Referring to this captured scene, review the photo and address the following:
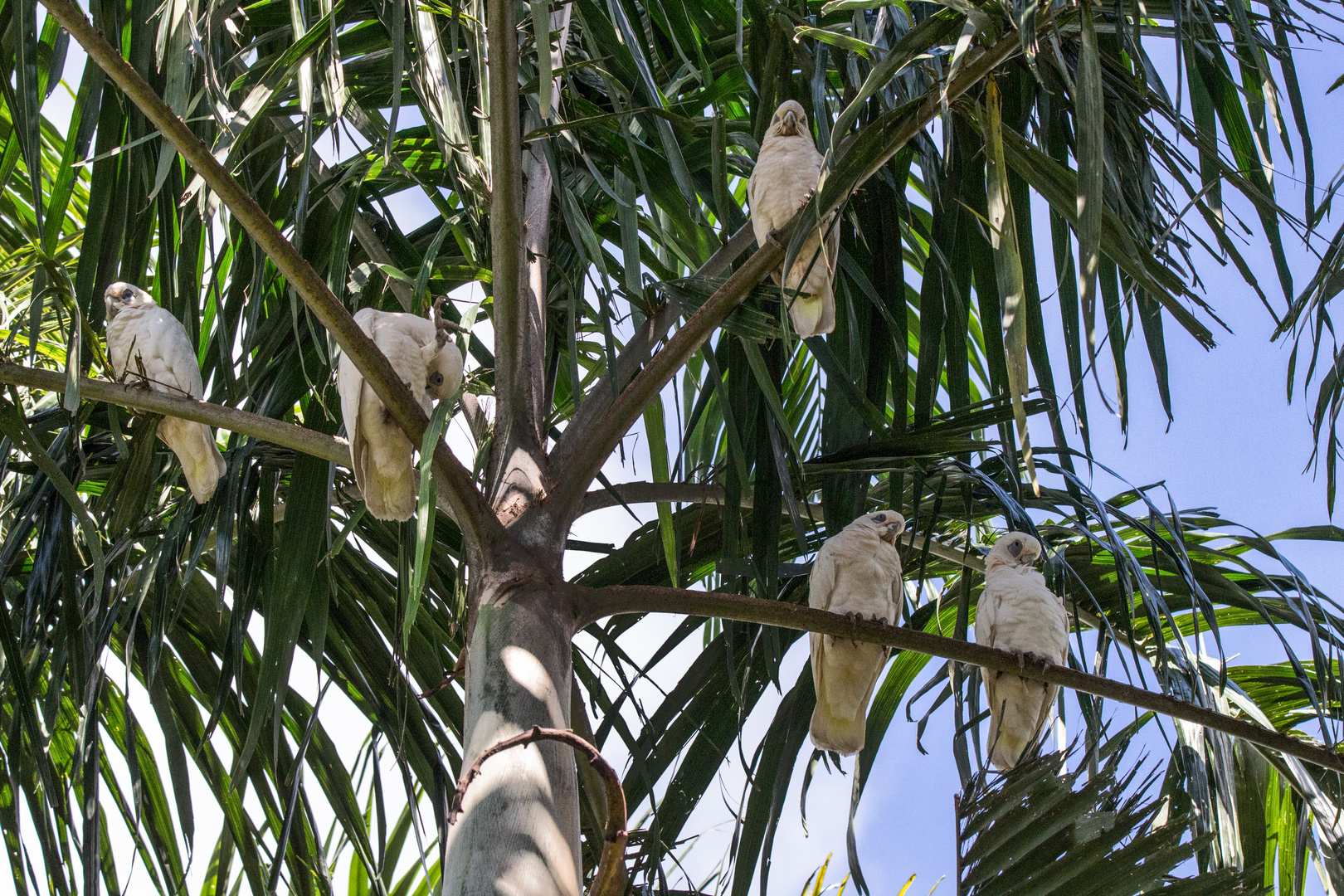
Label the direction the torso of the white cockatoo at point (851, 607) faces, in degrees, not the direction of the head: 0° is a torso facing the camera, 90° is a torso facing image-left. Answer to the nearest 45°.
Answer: approximately 315°

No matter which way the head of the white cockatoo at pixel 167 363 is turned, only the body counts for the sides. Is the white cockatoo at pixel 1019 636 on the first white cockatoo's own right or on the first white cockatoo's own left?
on the first white cockatoo's own left

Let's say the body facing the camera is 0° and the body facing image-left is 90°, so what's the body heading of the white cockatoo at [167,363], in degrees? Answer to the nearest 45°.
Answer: approximately 45°

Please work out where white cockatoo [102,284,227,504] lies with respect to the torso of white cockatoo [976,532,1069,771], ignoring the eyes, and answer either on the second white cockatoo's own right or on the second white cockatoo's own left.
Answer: on the second white cockatoo's own right
